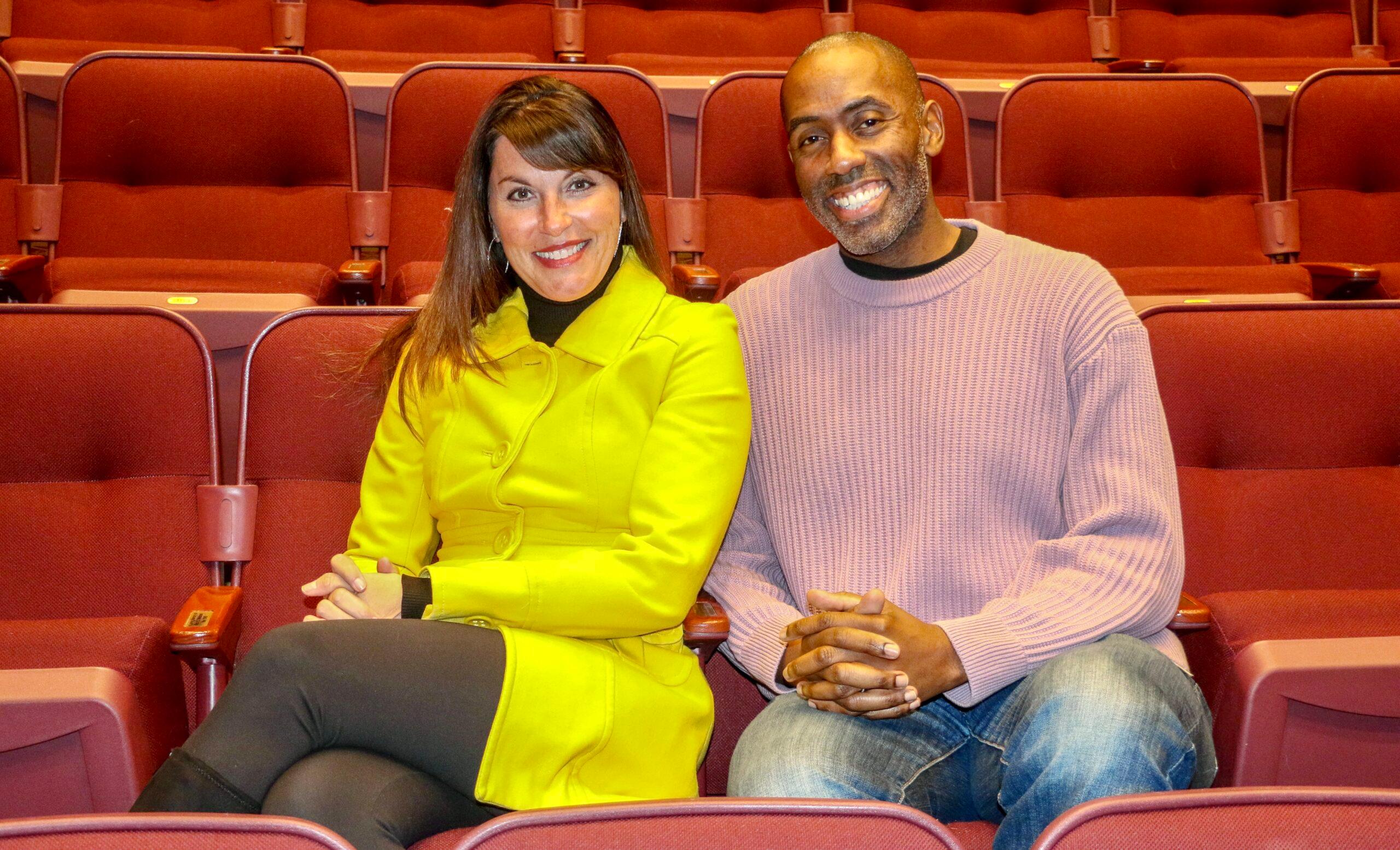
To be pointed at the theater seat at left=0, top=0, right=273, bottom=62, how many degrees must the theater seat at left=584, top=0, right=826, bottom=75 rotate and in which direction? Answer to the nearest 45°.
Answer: approximately 90° to its right

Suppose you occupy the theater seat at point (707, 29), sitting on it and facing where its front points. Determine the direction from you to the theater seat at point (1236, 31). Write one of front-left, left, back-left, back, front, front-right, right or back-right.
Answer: left

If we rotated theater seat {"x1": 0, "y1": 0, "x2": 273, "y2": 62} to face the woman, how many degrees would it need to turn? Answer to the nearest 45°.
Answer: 0° — it already faces them

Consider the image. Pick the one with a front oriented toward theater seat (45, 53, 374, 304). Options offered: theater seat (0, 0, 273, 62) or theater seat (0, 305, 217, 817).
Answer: theater seat (0, 0, 273, 62)

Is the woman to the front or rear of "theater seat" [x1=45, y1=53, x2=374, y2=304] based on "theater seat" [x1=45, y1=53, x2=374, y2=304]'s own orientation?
to the front

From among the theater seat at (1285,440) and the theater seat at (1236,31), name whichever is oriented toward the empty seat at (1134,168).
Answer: the theater seat at (1236,31)

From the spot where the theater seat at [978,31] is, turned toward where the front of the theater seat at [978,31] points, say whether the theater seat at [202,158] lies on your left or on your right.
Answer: on your right
